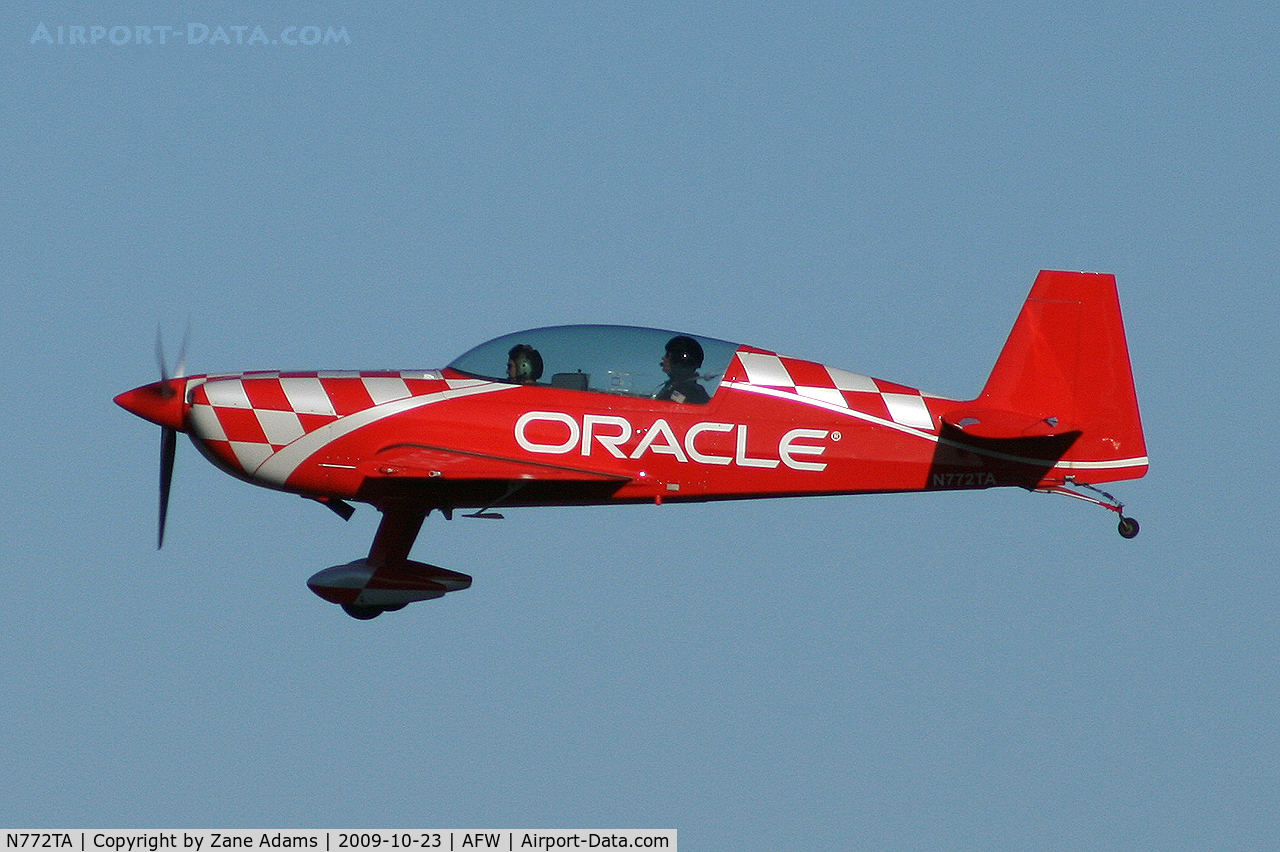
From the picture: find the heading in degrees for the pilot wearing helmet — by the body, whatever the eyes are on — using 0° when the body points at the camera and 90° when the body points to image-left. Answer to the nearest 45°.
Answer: approximately 90°

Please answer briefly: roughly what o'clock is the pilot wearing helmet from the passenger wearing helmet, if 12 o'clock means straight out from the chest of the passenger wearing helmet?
The pilot wearing helmet is roughly at 6 o'clock from the passenger wearing helmet.

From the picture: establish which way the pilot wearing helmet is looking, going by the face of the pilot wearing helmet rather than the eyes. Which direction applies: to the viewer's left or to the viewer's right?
to the viewer's left

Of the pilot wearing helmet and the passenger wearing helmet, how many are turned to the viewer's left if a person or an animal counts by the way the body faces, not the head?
2

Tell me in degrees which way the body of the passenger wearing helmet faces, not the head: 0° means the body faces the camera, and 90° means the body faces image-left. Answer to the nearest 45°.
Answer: approximately 90°

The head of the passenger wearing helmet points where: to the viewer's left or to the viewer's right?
to the viewer's left

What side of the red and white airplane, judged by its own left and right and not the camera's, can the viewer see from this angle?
left

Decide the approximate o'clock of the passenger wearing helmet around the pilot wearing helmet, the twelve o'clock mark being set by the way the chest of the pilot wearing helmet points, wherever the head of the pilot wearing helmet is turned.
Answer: The passenger wearing helmet is roughly at 12 o'clock from the pilot wearing helmet.
